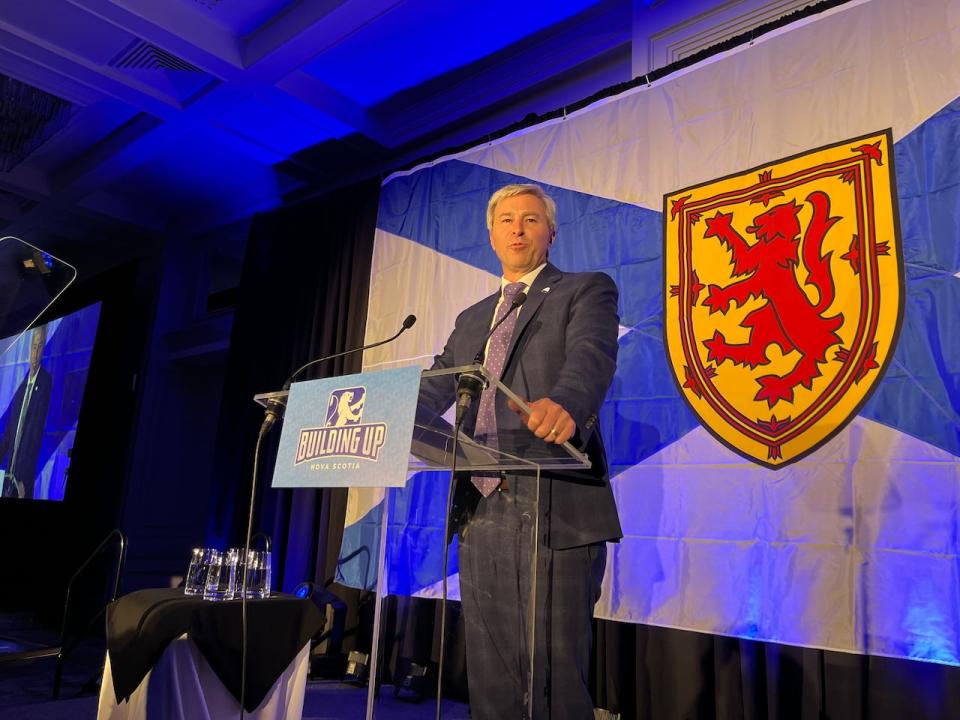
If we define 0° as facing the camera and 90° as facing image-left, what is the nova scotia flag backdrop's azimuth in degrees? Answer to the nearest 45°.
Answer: approximately 45°

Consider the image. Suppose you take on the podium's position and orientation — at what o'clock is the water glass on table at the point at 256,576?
The water glass on table is roughly at 3 o'clock from the podium.

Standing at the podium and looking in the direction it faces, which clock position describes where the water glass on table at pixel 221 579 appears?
The water glass on table is roughly at 3 o'clock from the podium.

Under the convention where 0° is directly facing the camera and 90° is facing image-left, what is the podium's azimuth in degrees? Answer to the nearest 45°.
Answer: approximately 45°

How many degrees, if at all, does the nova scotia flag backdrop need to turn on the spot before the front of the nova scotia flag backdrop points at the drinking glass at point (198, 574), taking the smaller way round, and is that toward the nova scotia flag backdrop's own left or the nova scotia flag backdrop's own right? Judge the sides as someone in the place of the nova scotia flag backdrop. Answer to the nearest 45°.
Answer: approximately 45° to the nova scotia flag backdrop's own right

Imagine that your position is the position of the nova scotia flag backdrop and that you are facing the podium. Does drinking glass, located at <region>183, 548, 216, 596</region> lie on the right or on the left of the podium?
right

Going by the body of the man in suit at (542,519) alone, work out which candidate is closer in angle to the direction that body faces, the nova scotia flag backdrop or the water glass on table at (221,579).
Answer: the water glass on table
